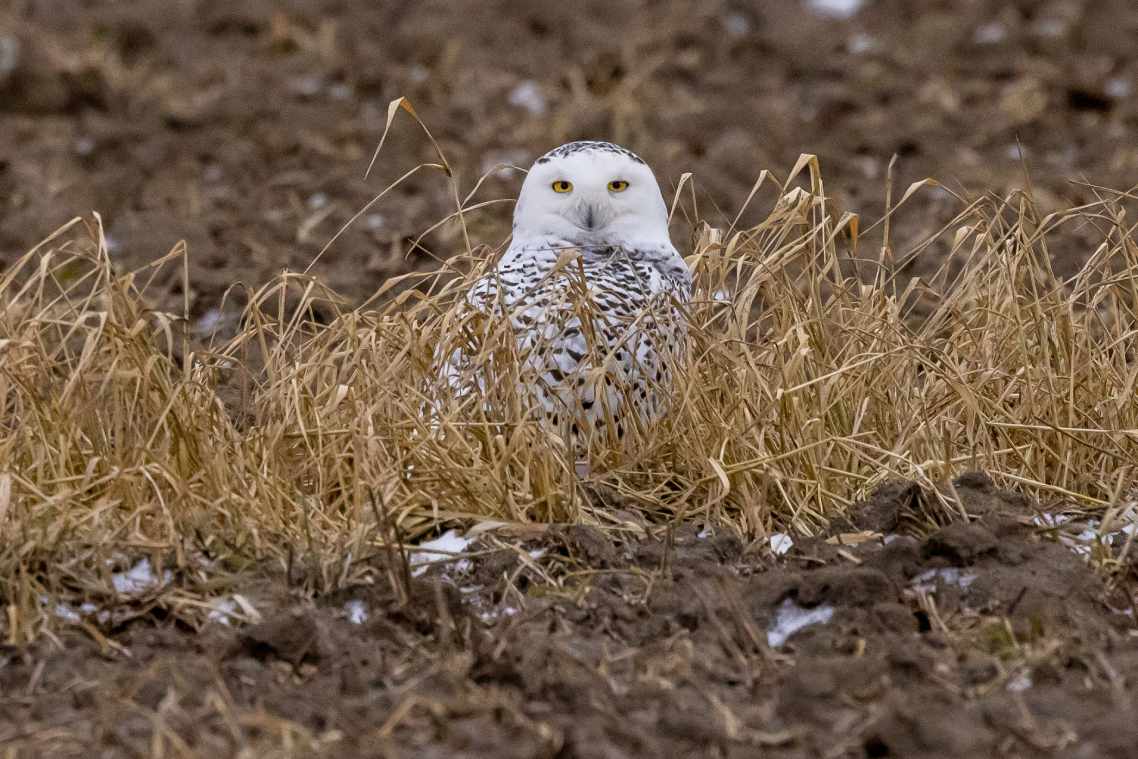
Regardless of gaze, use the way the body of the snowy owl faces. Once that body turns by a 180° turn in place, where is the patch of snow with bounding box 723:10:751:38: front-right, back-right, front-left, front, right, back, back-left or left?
front

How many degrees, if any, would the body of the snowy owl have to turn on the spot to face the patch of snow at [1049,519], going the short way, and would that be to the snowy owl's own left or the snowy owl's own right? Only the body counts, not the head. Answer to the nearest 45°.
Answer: approximately 45° to the snowy owl's own left

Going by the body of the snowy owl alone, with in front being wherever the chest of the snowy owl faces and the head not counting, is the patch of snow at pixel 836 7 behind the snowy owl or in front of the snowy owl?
behind

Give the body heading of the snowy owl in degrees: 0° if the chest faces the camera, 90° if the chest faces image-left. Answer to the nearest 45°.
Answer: approximately 0°

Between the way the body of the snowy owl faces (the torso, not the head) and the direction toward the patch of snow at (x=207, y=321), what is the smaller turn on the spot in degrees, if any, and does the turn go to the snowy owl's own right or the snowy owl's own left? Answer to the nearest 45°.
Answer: approximately 135° to the snowy owl's own right

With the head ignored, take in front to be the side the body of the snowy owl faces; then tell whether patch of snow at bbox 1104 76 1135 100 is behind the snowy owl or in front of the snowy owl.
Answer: behind
